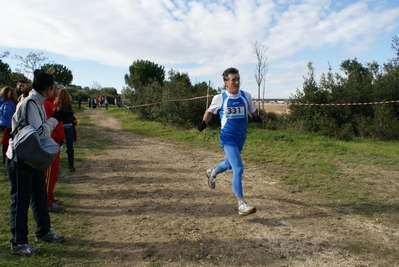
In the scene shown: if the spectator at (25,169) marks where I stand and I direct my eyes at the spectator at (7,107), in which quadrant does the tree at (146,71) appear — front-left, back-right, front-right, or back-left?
front-right

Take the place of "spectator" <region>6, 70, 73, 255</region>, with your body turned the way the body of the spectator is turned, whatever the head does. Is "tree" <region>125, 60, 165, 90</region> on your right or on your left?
on your left

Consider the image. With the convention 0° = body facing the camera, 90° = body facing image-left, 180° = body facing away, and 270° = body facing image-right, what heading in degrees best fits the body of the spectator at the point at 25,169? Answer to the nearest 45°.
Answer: approximately 270°

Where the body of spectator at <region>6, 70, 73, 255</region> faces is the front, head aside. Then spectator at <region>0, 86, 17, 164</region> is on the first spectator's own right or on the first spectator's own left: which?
on the first spectator's own left

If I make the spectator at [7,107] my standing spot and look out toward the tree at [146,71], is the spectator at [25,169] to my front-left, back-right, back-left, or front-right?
back-right

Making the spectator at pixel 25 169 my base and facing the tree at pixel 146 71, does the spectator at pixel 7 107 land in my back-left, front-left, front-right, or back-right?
front-left
